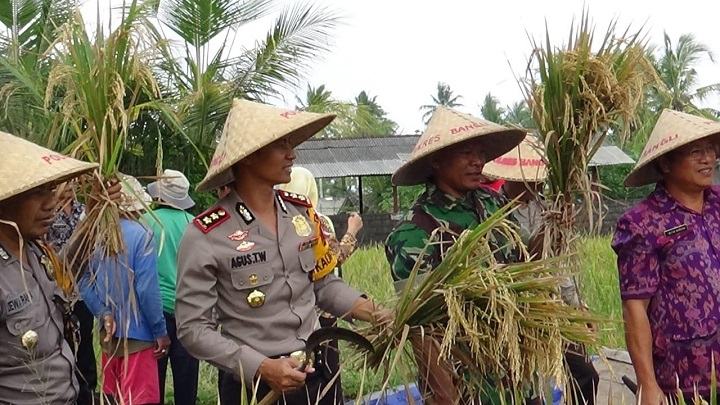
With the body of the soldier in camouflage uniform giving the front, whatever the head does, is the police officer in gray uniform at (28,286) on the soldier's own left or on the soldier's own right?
on the soldier's own right

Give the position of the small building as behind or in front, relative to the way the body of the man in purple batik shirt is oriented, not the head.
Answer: behind

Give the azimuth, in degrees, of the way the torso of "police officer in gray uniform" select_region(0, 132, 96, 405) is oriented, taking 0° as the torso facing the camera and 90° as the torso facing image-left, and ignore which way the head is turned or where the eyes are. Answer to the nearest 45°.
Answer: approximately 315°

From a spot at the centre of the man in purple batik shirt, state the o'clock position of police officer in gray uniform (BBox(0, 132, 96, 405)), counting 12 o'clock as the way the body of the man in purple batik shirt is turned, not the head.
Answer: The police officer in gray uniform is roughly at 3 o'clock from the man in purple batik shirt.

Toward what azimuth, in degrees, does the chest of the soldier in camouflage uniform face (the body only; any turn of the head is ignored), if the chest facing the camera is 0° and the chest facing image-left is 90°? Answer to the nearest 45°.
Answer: approximately 315°

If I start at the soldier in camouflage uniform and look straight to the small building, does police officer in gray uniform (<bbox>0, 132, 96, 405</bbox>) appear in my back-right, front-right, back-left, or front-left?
back-left

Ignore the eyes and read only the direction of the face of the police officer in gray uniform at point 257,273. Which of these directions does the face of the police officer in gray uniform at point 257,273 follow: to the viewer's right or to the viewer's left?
to the viewer's right

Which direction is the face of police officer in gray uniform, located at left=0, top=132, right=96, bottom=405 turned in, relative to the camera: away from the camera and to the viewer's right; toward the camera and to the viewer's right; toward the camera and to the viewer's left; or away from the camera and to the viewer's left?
toward the camera and to the viewer's right

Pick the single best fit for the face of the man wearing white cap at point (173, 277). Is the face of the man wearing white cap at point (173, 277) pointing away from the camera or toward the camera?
away from the camera

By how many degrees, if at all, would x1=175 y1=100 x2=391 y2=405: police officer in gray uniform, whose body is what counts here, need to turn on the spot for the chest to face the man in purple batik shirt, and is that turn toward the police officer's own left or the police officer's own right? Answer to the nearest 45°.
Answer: approximately 45° to the police officer's own left
